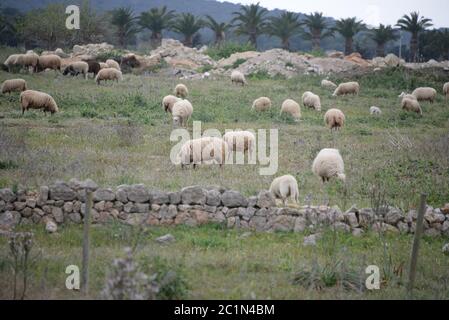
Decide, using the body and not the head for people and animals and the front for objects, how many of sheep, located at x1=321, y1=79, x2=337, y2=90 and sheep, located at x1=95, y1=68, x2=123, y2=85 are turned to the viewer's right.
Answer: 1

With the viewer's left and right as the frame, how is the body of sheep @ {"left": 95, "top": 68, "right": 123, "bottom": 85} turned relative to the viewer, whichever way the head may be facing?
facing to the left of the viewer

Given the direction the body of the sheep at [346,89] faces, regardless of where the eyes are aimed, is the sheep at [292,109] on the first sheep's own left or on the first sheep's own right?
on the first sheep's own left

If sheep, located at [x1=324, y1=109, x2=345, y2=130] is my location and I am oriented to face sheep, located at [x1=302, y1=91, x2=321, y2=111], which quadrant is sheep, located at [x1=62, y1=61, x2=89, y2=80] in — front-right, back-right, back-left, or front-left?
front-left

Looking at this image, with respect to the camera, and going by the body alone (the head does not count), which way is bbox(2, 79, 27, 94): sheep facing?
to the viewer's left

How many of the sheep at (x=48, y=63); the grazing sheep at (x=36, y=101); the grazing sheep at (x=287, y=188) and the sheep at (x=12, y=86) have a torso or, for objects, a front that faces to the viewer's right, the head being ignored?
1

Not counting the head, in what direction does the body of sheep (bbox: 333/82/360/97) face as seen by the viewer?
to the viewer's left

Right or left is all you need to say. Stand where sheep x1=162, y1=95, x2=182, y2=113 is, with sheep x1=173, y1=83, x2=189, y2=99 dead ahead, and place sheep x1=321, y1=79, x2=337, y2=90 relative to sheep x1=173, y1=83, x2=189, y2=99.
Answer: right

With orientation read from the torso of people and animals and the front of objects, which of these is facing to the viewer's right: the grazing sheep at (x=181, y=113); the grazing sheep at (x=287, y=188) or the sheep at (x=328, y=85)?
the sheep

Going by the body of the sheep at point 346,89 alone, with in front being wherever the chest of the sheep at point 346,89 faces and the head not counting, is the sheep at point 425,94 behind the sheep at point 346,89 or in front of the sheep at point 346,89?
behind

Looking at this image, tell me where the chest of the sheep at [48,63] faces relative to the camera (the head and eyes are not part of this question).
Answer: to the viewer's left
